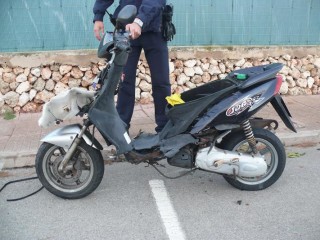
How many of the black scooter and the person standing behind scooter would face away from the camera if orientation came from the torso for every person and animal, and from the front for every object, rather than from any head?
0

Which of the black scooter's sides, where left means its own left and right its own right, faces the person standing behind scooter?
right

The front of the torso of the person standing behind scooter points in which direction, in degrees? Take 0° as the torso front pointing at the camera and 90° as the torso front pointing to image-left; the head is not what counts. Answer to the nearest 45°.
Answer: approximately 45°

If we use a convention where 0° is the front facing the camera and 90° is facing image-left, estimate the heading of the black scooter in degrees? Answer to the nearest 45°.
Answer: approximately 90°
